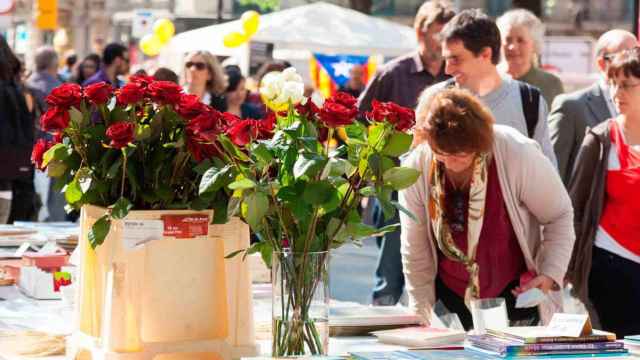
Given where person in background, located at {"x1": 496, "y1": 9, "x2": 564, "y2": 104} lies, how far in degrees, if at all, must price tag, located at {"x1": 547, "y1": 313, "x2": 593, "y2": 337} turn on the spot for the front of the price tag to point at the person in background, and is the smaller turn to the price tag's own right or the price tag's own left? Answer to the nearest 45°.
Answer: approximately 135° to the price tag's own right

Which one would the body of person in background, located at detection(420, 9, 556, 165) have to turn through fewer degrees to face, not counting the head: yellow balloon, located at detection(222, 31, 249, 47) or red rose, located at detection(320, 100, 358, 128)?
the red rose

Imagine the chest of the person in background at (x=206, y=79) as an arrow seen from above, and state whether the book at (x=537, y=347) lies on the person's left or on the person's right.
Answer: on the person's left

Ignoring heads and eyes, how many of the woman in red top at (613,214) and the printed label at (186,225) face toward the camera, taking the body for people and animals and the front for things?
2

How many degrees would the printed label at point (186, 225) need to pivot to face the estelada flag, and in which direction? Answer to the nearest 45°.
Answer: approximately 180°

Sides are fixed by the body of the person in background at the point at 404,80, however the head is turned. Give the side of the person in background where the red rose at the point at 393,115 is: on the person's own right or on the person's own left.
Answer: on the person's own right

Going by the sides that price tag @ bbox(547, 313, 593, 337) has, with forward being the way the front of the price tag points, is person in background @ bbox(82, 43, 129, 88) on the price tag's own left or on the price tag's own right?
on the price tag's own right

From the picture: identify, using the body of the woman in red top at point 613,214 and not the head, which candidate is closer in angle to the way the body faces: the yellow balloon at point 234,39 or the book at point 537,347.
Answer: the book
